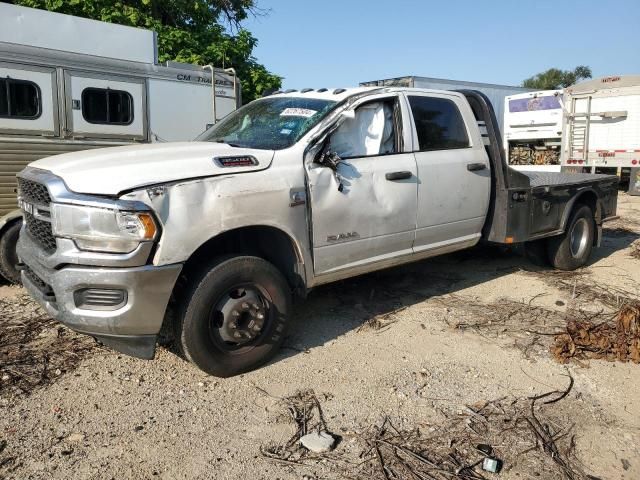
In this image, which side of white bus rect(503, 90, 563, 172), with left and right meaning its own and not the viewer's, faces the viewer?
back

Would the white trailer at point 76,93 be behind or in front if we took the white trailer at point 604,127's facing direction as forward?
behind

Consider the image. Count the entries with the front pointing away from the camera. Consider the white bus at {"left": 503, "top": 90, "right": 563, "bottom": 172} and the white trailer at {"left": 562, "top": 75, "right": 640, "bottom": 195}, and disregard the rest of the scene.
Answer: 2

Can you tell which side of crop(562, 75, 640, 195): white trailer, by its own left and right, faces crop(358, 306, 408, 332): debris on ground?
back

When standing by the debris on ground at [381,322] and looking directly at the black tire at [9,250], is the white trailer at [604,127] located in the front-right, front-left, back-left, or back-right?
back-right

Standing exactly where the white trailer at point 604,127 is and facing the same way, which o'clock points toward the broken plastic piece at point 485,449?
The broken plastic piece is roughly at 6 o'clock from the white trailer.

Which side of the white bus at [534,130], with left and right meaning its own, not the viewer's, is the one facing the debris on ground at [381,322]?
back

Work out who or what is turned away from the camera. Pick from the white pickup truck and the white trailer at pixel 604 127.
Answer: the white trailer

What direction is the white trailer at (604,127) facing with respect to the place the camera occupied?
facing away from the viewer

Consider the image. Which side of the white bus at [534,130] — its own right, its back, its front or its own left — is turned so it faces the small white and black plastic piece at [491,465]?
back

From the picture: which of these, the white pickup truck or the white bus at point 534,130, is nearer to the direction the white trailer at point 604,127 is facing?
the white bus
